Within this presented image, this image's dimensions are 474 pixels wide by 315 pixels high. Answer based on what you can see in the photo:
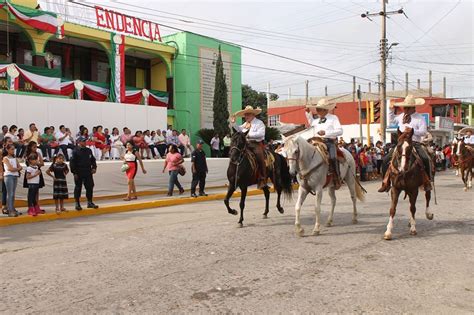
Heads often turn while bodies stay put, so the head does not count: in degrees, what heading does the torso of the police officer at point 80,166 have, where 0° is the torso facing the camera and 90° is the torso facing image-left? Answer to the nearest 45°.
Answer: approximately 315°

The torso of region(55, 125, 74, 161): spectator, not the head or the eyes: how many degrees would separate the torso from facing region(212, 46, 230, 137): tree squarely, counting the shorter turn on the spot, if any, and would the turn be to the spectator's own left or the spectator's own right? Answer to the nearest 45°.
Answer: approximately 90° to the spectator's own left

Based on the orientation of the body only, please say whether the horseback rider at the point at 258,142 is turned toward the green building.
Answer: no

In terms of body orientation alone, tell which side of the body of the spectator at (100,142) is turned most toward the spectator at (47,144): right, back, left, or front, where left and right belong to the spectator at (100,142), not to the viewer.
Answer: right

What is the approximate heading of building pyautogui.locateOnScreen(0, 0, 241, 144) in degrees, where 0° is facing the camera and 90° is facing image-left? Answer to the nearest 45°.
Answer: approximately 315°

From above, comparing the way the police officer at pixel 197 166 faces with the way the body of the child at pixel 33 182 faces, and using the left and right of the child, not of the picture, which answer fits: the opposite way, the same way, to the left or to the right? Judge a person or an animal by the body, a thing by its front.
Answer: the same way

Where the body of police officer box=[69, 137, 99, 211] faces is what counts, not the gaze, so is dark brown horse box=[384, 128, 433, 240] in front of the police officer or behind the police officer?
in front

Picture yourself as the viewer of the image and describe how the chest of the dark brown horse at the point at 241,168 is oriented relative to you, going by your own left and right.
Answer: facing the viewer and to the left of the viewer

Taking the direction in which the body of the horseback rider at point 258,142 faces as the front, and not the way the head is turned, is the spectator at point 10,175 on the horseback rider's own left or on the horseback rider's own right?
on the horseback rider's own right

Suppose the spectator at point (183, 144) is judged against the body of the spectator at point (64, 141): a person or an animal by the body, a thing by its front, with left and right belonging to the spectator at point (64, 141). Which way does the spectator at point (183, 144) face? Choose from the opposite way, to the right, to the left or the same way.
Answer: the same way

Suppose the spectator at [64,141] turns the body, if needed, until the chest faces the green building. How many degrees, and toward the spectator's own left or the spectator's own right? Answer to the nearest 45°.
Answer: approximately 90° to the spectator's own left

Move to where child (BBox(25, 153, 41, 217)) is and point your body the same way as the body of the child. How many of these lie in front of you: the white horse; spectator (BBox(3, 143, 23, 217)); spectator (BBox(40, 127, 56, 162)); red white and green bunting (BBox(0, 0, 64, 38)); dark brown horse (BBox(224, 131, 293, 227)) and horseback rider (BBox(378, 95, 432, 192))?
3
